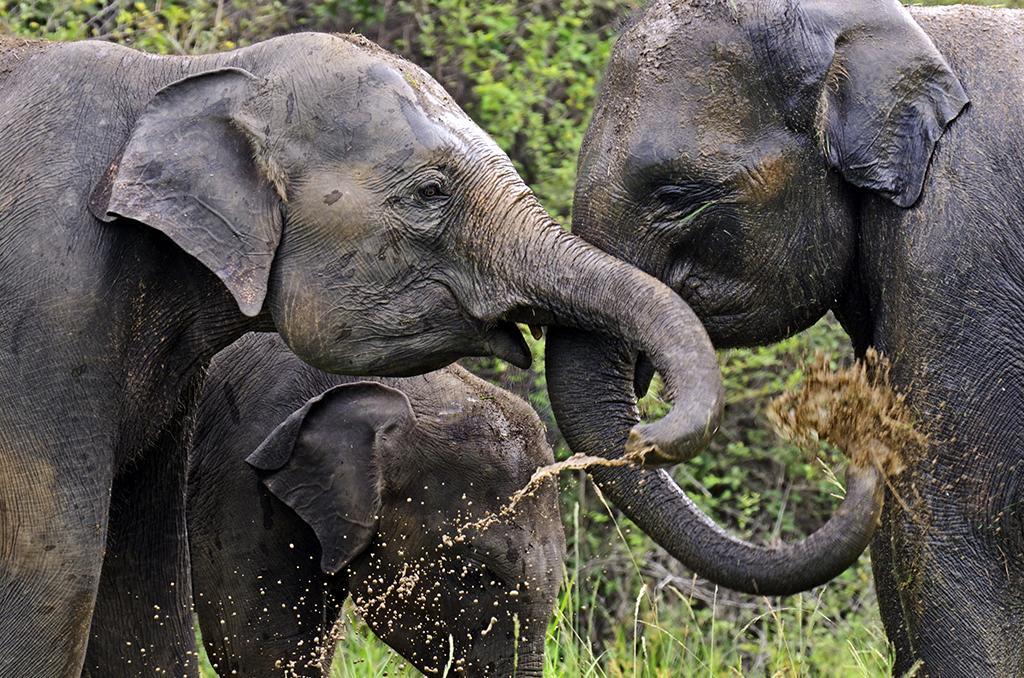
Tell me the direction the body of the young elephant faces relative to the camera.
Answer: to the viewer's right

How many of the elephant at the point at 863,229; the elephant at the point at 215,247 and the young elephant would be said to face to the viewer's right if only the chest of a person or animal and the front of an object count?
2

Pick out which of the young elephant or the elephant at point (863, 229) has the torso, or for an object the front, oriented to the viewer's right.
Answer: the young elephant

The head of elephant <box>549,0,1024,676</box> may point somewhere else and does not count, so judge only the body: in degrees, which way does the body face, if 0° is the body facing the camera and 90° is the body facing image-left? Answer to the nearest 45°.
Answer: approximately 90°

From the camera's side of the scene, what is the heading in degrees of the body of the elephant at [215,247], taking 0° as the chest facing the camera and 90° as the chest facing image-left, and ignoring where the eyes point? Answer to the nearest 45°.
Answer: approximately 270°

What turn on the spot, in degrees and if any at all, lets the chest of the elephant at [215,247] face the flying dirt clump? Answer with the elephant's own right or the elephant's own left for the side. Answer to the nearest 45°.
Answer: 0° — it already faces it

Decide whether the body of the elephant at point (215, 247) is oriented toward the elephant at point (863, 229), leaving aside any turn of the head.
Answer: yes
